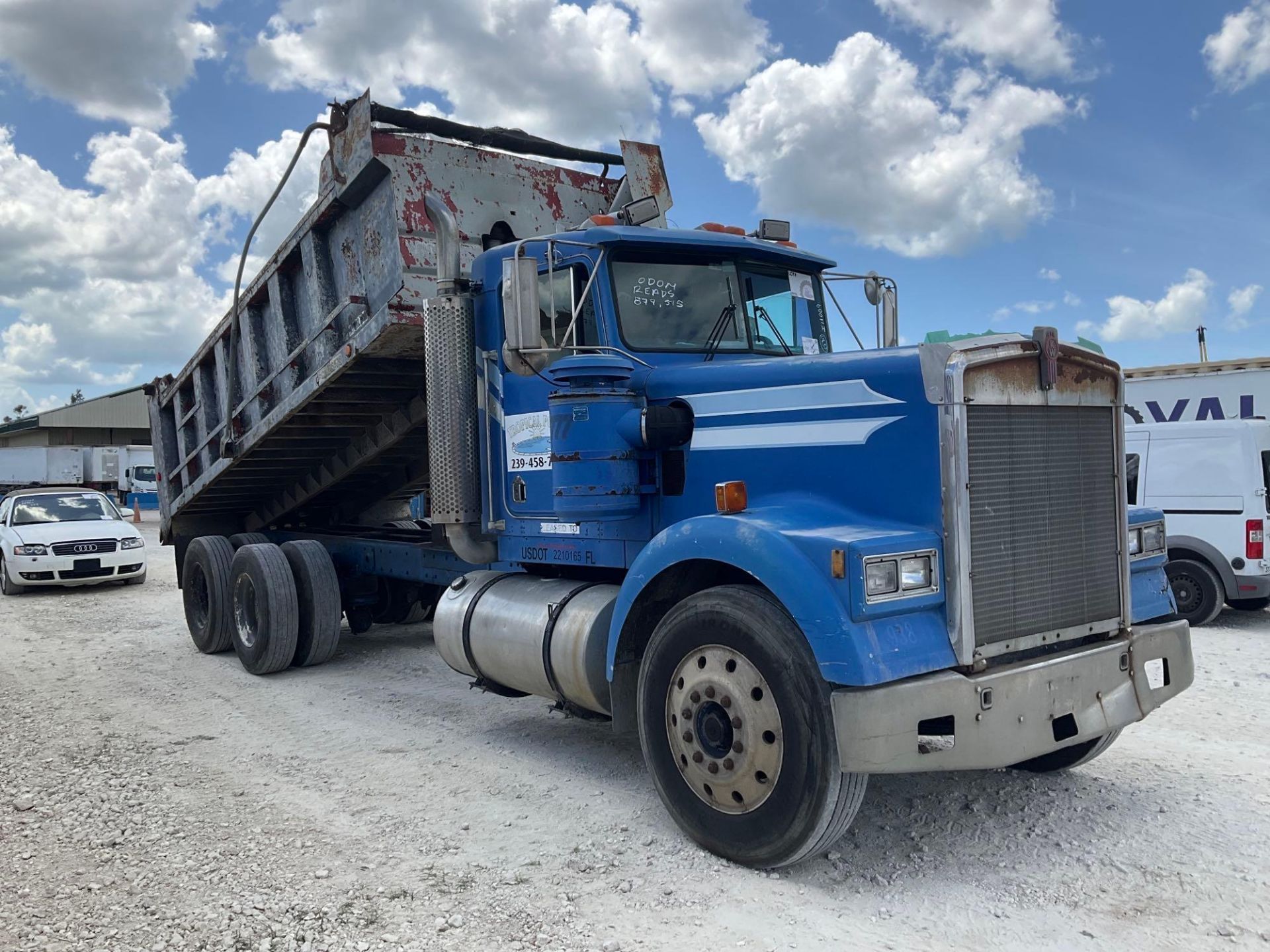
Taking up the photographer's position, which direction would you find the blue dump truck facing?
facing the viewer and to the right of the viewer

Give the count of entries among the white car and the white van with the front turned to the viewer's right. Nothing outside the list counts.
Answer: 0

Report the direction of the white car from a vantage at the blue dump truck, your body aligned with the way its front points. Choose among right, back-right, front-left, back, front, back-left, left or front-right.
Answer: back

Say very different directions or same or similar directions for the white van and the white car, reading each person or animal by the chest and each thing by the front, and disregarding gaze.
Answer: very different directions

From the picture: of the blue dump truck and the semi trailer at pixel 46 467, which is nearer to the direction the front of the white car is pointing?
the blue dump truck

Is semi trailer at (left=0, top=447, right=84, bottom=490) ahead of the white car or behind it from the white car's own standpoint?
behind

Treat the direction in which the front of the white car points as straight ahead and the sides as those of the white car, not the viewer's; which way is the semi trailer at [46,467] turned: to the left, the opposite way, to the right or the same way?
to the left

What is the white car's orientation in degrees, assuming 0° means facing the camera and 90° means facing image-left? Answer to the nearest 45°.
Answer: approximately 0°

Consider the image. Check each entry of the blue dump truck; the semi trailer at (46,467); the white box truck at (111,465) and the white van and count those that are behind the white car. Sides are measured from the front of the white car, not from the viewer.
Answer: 2

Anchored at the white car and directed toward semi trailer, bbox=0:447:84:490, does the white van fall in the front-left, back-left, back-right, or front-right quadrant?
back-right
